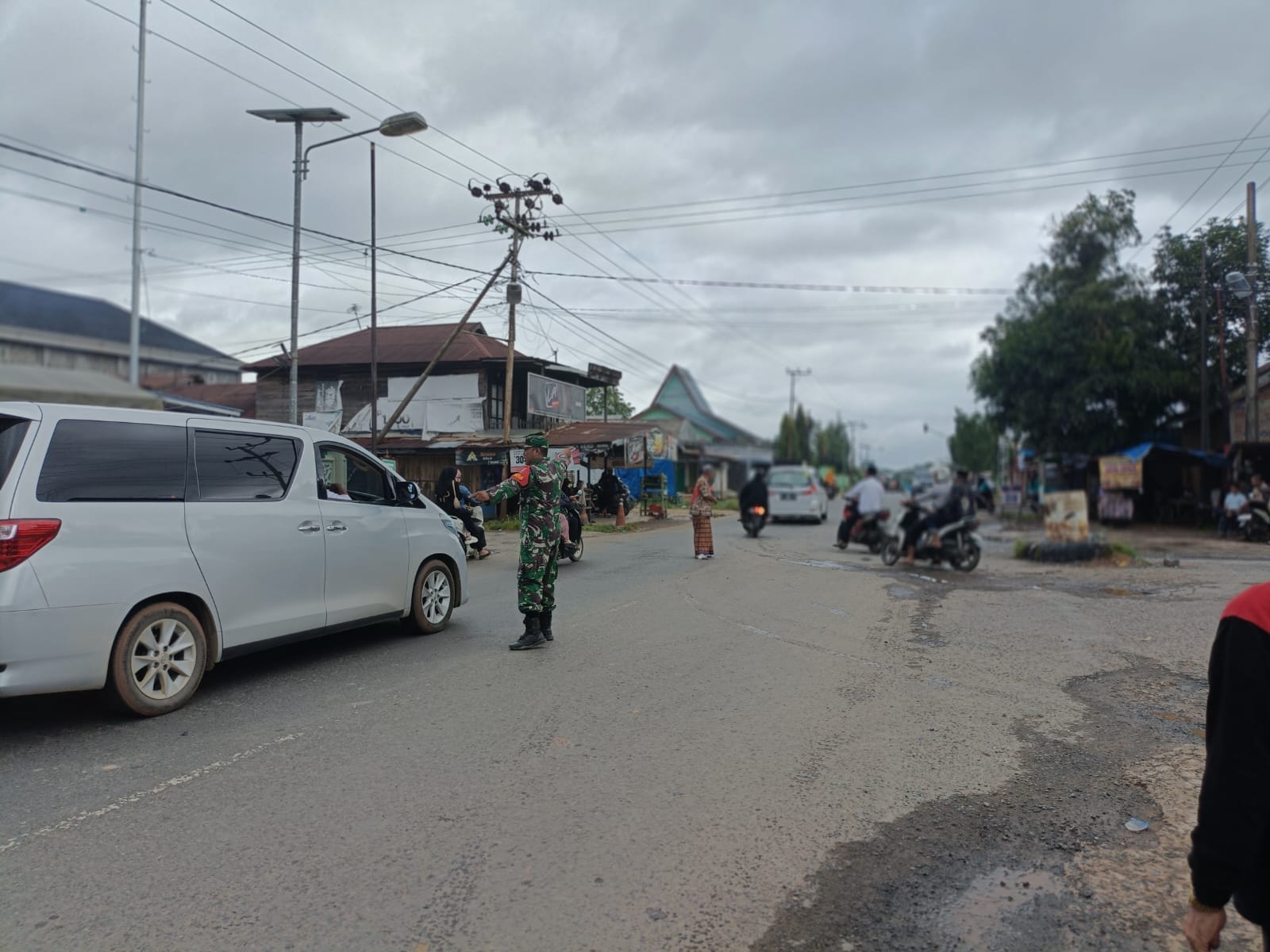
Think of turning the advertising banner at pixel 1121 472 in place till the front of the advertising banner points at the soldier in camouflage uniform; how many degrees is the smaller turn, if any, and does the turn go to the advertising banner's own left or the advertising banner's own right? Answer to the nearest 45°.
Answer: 0° — it already faces them

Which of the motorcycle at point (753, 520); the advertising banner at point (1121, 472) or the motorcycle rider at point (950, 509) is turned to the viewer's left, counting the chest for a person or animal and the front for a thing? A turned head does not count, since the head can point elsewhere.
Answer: the motorcycle rider

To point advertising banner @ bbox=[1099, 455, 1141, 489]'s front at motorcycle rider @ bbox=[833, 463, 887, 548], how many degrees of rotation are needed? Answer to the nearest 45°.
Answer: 0° — it already faces them

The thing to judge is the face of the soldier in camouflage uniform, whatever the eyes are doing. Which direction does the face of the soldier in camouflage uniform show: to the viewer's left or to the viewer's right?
to the viewer's left

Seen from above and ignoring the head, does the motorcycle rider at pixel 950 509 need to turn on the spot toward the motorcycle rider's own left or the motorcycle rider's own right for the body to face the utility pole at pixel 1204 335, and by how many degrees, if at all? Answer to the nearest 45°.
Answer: approximately 135° to the motorcycle rider's own right

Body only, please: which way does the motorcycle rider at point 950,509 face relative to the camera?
to the viewer's left

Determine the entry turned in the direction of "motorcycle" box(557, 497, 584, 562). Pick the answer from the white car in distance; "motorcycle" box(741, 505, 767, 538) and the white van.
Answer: the white van

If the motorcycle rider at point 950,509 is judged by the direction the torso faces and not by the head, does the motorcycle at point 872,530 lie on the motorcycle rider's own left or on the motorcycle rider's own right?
on the motorcycle rider's own right

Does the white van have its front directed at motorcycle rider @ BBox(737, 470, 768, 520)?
yes

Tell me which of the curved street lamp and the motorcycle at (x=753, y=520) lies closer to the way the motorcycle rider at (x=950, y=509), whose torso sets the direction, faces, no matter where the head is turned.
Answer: the curved street lamp

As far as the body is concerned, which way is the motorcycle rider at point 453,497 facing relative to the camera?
to the viewer's right
